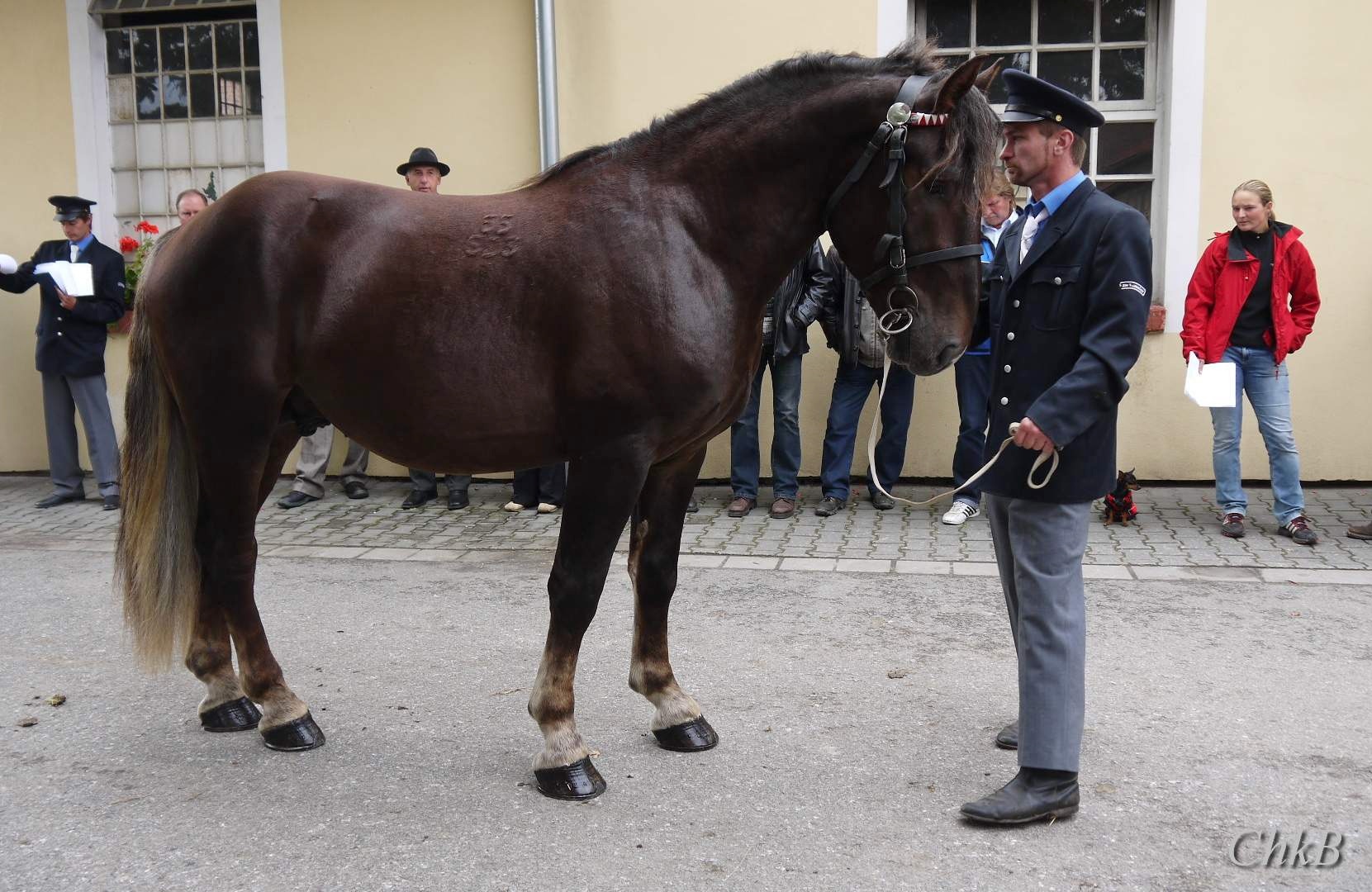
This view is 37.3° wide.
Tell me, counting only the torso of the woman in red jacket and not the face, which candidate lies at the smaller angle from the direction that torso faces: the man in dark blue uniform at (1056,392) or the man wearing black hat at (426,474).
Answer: the man in dark blue uniform

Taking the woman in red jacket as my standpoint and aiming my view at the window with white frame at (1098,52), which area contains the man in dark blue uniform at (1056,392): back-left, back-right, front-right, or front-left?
back-left

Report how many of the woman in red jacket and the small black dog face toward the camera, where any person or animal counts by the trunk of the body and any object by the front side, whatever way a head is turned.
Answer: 2

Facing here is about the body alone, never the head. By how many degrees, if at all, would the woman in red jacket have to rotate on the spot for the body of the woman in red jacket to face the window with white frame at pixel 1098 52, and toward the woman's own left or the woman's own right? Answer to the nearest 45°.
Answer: approximately 135° to the woman's own right

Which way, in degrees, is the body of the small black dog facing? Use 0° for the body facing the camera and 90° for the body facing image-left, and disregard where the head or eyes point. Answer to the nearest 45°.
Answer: approximately 0°

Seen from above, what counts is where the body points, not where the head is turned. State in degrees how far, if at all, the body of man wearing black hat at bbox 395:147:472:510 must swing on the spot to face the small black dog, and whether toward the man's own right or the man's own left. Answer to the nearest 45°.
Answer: approximately 45° to the man's own left

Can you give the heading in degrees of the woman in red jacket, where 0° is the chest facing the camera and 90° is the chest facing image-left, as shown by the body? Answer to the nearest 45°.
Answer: approximately 0°

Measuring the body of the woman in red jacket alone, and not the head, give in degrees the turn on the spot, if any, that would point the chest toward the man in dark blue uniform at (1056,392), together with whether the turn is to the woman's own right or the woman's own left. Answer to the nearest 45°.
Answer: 0° — they already face them
